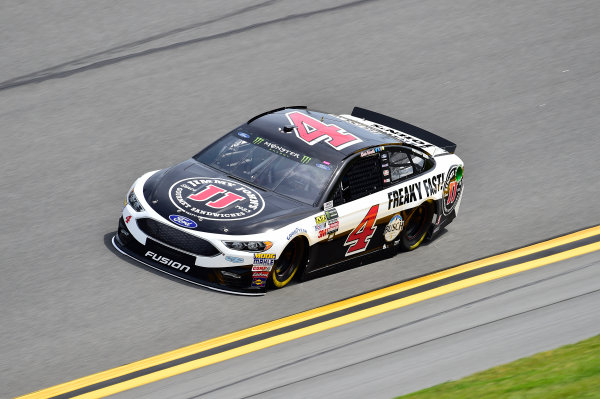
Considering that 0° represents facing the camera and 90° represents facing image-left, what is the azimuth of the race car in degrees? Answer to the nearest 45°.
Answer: approximately 45°
